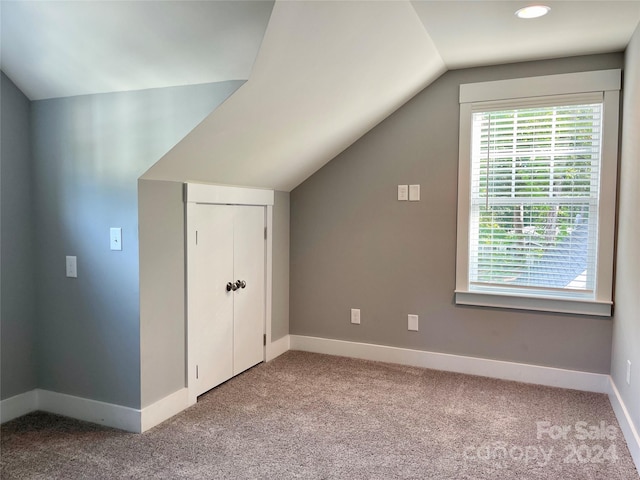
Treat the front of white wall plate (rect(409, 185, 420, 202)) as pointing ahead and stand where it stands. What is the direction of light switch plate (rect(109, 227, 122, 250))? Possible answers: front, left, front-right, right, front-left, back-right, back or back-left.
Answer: front-right

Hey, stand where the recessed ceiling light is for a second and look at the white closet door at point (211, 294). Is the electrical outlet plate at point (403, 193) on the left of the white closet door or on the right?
right

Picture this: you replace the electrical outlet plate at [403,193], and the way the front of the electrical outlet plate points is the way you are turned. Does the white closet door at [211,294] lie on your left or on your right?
on your right

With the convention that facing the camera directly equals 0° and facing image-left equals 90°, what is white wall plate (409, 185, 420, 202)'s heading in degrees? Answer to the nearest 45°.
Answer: approximately 0°

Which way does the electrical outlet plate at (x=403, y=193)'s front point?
toward the camera

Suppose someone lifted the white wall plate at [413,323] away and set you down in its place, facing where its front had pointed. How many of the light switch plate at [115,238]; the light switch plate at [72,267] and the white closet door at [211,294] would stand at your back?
0

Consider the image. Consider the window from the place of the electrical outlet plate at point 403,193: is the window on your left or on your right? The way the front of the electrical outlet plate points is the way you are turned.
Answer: on your left

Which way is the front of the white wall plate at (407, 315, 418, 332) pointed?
toward the camera

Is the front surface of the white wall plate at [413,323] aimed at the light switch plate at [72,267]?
no

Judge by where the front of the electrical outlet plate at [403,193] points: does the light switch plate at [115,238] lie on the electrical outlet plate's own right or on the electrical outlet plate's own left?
on the electrical outlet plate's own right

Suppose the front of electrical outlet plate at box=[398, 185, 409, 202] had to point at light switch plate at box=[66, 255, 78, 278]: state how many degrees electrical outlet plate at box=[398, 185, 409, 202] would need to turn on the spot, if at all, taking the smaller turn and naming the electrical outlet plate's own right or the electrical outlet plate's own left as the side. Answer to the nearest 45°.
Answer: approximately 45° to the electrical outlet plate's own right

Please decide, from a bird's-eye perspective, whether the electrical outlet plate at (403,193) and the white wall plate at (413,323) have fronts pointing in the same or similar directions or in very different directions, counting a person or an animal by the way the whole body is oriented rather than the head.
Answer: same or similar directions
